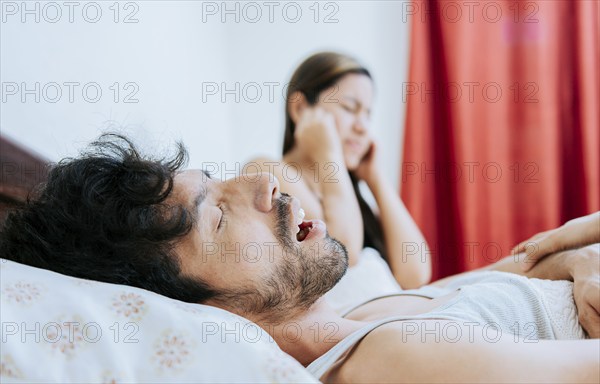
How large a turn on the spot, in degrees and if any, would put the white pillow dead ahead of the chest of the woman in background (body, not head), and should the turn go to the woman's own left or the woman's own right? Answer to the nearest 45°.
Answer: approximately 45° to the woman's own right

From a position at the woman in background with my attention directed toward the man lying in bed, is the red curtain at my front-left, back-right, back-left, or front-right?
back-left

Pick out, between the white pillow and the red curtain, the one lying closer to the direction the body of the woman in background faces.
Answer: the white pillow

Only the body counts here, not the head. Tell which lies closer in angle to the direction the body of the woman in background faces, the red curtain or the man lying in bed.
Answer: the man lying in bed

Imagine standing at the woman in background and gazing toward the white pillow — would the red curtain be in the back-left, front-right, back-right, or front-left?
back-left

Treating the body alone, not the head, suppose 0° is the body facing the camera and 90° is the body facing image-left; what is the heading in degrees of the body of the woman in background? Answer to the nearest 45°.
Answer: approximately 315°

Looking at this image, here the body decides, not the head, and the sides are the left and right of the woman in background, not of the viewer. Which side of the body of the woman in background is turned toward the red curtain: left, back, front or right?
left
